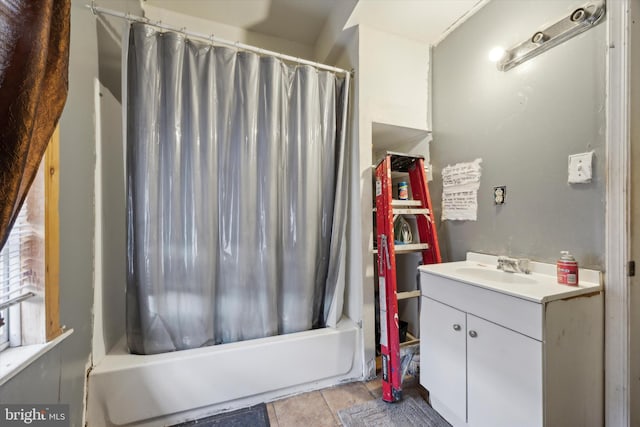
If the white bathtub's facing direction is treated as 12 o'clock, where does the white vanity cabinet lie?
The white vanity cabinet is roughly at 10 o'clock from the white bathtub.

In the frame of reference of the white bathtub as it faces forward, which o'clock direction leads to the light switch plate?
The light switch plate is roughly at 10 o'clock from the white bathtub.

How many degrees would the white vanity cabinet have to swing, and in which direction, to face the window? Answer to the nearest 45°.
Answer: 0° — it already faces it

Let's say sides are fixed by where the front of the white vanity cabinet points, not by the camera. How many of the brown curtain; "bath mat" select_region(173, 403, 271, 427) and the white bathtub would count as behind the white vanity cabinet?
0

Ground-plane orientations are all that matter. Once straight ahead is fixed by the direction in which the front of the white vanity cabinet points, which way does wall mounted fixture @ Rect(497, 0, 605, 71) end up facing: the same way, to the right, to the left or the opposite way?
the same way

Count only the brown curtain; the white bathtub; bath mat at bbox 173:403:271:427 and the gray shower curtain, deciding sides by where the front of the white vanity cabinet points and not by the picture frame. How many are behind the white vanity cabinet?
0

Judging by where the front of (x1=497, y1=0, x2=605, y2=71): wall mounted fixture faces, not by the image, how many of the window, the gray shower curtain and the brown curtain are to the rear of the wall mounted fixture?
0

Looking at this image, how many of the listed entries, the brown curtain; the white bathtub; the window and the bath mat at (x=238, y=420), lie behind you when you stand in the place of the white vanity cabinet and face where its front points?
0

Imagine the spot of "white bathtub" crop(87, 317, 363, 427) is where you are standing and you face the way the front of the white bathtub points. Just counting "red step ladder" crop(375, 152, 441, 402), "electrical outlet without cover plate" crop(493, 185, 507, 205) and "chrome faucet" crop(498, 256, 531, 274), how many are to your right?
0

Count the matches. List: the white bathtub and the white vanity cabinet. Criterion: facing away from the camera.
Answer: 0

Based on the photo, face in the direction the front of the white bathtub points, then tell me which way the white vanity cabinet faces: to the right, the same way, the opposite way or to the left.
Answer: to the right

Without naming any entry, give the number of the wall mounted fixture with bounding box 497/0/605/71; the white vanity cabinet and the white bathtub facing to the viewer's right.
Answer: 0

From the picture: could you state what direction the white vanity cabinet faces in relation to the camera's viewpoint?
facing the viewer and to the left of the viewer

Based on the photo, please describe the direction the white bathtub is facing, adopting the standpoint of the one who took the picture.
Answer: facing the viewer

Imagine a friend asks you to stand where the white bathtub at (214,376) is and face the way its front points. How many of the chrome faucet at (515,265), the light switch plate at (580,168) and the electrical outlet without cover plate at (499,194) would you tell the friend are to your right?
0
